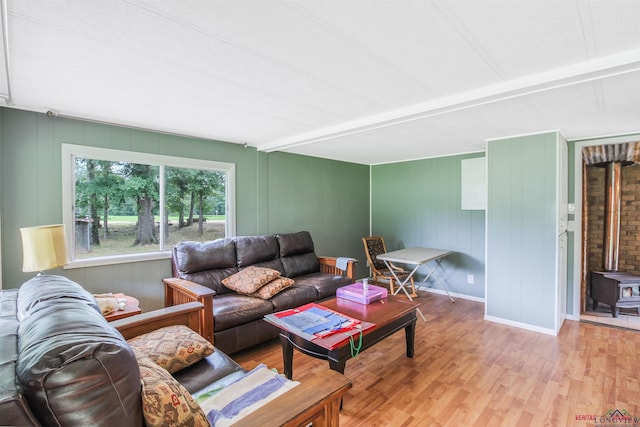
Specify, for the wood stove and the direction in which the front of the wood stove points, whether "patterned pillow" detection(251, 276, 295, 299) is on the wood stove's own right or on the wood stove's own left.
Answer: on the wood stove's own right

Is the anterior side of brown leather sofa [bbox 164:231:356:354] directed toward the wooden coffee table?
yes

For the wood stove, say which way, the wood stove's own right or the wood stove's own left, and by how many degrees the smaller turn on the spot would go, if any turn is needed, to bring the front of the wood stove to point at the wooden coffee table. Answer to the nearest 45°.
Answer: approximately 45° to the wood stove's own right

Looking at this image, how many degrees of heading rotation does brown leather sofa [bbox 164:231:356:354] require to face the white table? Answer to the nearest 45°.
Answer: approximately 45° to its left

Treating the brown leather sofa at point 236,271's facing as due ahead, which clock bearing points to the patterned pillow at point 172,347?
The patterned pillow is roughly at 2 o'clock from the brown leather sofa.

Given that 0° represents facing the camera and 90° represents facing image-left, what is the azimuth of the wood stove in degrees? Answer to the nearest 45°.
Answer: approximately 315°

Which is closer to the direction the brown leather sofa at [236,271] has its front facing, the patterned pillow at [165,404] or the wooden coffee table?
the wooden coffee table

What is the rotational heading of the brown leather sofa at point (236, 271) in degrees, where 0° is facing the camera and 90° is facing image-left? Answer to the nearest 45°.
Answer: approximately 315°

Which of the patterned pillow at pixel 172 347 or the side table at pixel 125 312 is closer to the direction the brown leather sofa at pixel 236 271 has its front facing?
the patterned pillow

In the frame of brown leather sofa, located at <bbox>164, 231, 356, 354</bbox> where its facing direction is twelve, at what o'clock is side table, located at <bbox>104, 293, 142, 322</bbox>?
The side table is roughly at 3 o'clock from the brown leather sofa.
